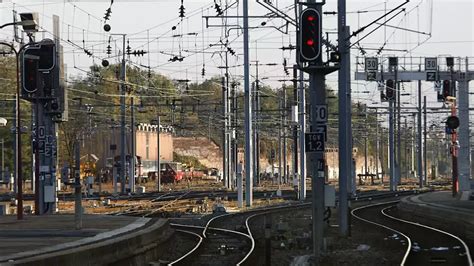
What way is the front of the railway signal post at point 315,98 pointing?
toward the camera

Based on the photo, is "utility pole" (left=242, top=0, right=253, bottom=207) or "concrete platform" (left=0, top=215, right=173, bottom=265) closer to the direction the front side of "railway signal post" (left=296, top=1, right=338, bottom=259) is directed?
the concrete platform

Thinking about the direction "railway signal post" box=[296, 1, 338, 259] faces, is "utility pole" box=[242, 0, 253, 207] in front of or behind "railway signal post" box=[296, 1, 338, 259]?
behind

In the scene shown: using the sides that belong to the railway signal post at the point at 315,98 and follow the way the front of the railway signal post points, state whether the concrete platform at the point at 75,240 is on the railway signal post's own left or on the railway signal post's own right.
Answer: on the railway signal post's own right

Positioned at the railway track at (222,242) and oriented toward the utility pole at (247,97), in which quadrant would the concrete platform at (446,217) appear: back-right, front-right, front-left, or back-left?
front-right

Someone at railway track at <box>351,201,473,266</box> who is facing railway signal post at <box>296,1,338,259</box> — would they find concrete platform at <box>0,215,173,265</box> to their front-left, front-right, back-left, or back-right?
front-right

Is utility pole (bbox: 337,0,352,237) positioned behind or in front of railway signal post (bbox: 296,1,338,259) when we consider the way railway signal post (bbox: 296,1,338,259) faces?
behind

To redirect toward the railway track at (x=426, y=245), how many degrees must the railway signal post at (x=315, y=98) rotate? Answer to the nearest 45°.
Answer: approximately 135° to its left
